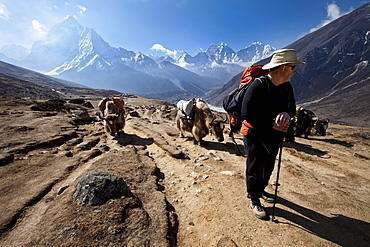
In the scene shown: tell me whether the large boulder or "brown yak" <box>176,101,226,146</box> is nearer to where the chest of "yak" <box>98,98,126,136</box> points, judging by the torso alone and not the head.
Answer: the large boulder

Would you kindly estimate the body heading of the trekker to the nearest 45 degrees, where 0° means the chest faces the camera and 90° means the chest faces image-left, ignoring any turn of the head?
approximately 315°

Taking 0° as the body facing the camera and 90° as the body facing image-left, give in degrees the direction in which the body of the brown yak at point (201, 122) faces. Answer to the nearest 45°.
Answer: approximately 315°

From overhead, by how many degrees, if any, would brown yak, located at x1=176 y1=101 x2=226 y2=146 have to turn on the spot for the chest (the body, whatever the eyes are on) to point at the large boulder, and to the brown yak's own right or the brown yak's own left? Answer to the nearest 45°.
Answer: approximately 45° to the brown yak's own right

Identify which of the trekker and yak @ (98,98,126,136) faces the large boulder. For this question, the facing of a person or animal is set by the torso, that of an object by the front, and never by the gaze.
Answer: the yak

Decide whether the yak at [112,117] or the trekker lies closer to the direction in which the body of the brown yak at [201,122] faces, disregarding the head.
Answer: the trekker

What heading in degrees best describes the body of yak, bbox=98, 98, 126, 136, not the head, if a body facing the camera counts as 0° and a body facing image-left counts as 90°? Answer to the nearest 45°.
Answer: approximately 0°

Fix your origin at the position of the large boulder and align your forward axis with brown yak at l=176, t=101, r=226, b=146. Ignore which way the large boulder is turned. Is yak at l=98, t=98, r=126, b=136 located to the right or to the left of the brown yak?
left

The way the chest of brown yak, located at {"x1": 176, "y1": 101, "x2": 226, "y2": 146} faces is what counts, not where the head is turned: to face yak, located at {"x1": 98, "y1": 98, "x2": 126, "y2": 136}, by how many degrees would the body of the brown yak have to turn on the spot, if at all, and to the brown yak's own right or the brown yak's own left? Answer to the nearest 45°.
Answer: approximately 135° to the brown yak's own right
